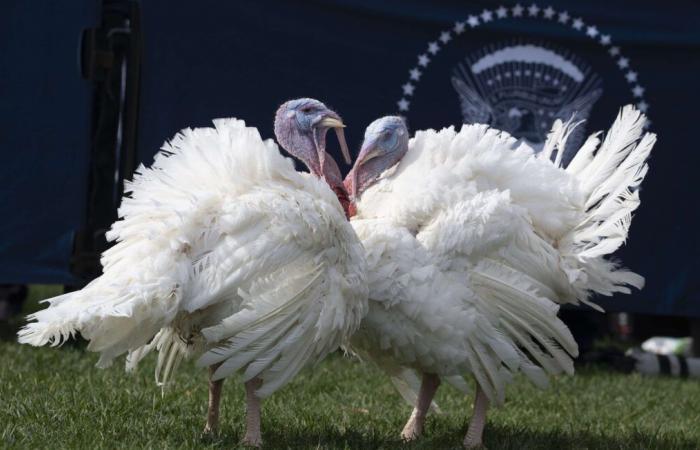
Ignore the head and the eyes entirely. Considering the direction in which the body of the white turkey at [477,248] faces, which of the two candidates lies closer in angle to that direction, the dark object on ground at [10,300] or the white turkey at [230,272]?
the white turkey

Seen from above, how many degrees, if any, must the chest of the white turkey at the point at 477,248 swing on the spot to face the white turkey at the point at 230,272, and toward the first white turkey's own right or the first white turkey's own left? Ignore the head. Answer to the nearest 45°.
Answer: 0° — it already faces it

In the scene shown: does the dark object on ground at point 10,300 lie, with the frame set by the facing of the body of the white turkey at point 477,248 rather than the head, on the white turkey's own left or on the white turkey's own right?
on the white turkey's own right

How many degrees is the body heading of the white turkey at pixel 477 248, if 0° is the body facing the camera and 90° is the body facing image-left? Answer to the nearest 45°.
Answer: approximately 45°
